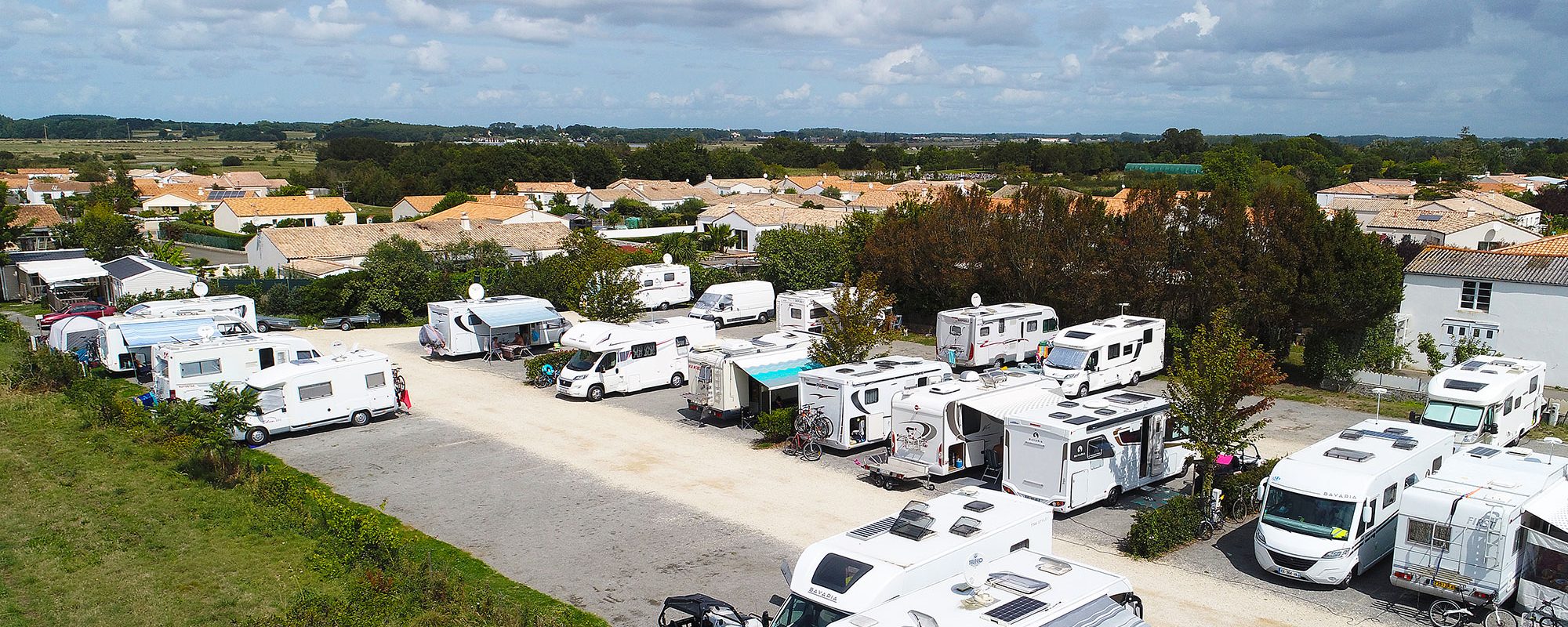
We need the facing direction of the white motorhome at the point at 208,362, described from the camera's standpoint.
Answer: facing away from the viewer and to the right of the viewer

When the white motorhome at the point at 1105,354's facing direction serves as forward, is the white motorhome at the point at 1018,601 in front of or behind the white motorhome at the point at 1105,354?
in front

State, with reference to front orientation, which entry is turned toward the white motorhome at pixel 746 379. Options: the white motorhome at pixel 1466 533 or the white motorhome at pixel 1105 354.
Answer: the white motorhome at pixel 1105 354

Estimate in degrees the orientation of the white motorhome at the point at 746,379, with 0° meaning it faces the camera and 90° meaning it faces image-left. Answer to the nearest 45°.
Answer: approximately 225°

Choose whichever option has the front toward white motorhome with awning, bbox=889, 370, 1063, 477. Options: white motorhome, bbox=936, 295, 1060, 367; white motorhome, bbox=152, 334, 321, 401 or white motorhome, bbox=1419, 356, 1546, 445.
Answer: white motorhome, bbox=1419, 356, 1546, 445

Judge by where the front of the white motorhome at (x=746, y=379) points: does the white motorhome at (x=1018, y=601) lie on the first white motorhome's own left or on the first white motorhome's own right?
on the first white motorhome's own right

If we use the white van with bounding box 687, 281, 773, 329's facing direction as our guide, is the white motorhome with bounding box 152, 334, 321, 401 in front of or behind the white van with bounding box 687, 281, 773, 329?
in front

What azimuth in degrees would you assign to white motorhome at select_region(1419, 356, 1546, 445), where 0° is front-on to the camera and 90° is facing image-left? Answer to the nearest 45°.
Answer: approximately 45°

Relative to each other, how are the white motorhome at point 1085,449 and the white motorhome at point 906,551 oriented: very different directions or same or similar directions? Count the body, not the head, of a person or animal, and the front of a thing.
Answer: very different directions
